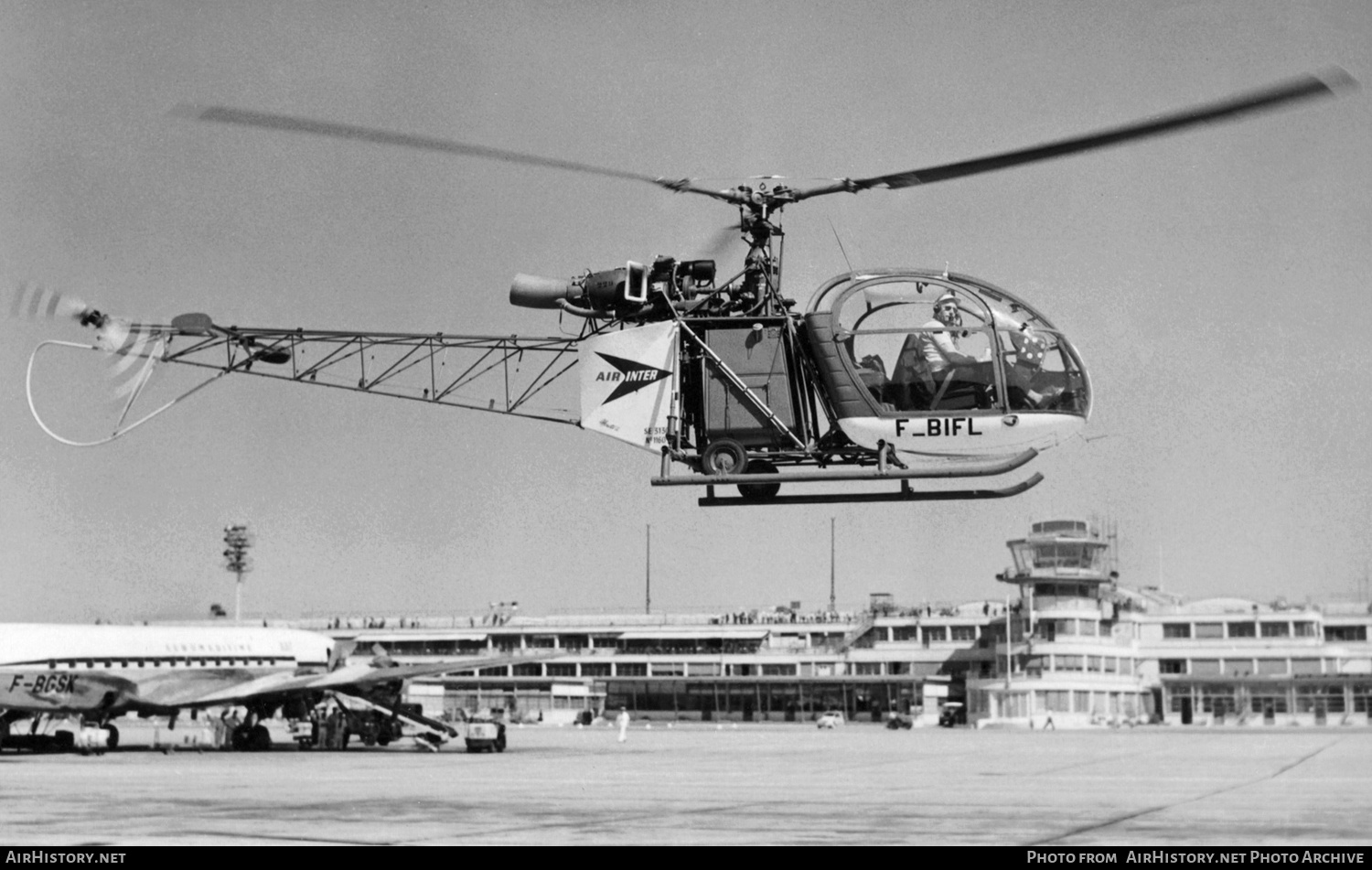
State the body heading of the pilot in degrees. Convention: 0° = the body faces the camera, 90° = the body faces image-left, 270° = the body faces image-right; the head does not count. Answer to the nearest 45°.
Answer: approximately 270°

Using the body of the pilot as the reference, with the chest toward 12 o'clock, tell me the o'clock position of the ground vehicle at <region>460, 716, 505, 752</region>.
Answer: The ground vehicle is roughly at 8 o'clock from the pilot.
